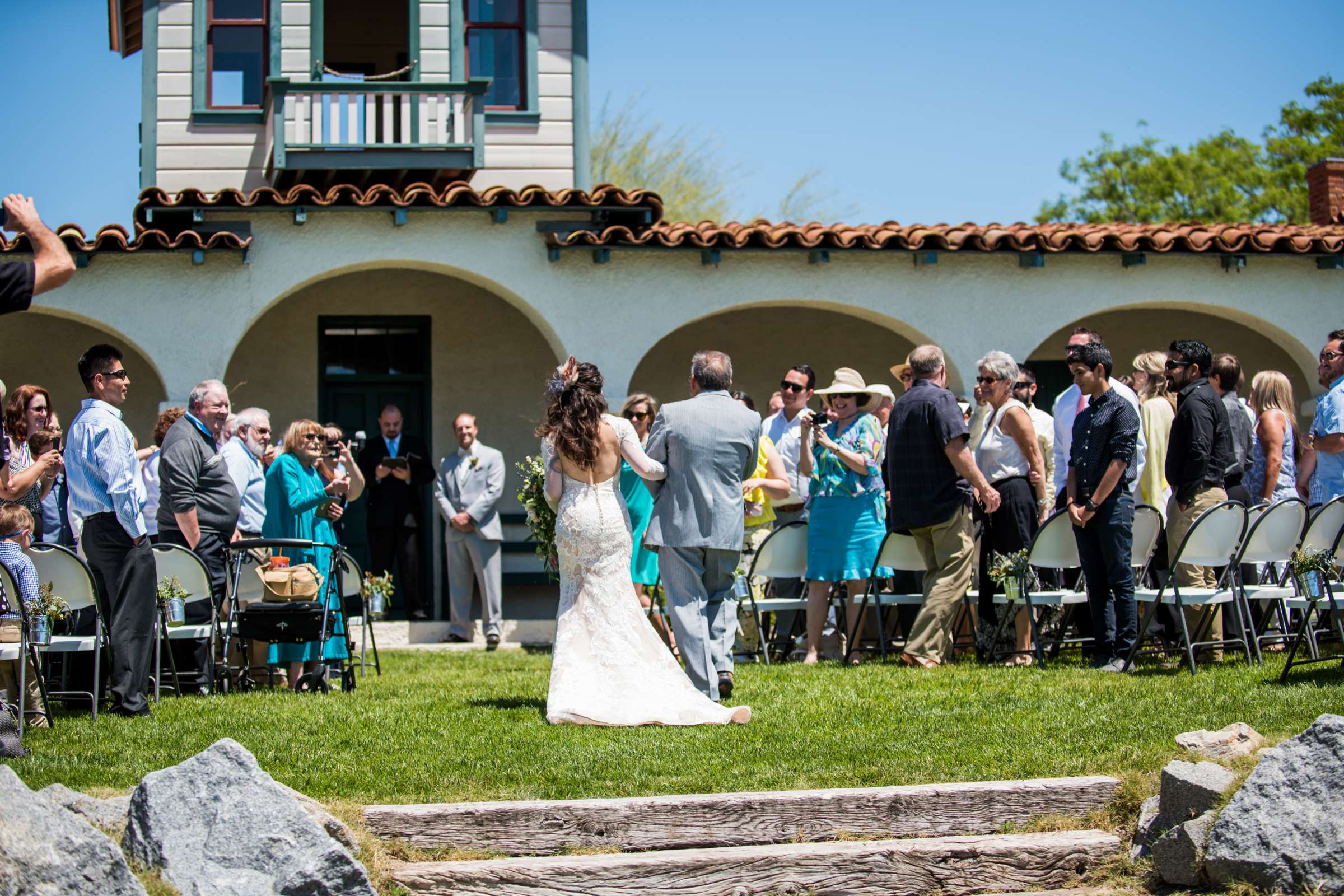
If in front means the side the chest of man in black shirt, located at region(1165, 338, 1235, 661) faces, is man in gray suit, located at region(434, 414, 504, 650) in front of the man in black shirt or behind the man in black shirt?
in front

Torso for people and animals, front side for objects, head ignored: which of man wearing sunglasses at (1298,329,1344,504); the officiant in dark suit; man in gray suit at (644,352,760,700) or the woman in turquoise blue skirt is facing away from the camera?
the man in gray suit

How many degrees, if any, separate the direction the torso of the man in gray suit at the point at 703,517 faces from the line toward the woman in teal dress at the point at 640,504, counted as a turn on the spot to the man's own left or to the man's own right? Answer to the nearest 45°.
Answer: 0° — they already face them

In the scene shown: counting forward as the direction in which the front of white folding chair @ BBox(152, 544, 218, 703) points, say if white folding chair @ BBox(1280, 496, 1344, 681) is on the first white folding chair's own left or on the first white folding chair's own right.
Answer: on the first white folding chair's own right

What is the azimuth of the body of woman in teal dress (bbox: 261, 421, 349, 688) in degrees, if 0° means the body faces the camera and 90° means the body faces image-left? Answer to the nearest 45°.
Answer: approximately 315°

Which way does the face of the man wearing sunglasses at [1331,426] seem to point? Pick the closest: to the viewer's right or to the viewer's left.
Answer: to the viewer's left

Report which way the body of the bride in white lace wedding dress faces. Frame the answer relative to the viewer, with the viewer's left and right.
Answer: facing away from the viewer

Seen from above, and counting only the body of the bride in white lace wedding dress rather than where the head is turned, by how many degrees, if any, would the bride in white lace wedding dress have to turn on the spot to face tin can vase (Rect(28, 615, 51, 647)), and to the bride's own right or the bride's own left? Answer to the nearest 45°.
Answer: approximately 90° to the bride's own left

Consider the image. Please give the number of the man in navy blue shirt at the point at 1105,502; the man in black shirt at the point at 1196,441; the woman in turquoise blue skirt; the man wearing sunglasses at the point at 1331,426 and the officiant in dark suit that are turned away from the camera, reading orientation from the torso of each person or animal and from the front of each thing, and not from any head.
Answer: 0

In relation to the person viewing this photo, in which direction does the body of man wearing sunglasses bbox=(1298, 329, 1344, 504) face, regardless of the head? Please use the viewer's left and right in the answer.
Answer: facing to the left of the viewer

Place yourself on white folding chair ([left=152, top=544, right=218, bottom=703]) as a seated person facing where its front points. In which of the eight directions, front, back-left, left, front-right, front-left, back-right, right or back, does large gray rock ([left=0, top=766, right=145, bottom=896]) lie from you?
back-right

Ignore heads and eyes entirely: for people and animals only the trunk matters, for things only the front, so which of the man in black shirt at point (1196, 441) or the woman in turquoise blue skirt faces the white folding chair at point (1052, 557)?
the man in black shirt

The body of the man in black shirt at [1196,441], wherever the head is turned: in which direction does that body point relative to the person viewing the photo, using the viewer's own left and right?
facing to the left of the viewer

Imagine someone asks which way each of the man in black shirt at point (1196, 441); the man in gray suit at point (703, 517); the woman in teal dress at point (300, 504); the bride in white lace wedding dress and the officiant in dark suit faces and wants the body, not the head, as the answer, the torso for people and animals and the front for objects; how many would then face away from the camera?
2

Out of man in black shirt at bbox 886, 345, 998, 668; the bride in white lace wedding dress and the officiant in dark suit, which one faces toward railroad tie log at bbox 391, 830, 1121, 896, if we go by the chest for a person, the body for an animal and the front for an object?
the officiant in dark suit

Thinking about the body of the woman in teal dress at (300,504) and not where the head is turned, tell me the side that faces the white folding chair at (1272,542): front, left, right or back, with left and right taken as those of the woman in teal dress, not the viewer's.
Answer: front

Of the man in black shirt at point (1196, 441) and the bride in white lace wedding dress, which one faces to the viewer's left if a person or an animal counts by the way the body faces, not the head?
the man in black shirt

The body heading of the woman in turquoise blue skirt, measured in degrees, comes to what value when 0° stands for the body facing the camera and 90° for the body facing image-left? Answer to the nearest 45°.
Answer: approximately 45°

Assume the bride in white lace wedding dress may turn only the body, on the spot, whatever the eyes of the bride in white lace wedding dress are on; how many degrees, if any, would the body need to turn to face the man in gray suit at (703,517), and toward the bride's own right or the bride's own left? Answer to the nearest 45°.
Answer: approximately 45° to the bride's own right
